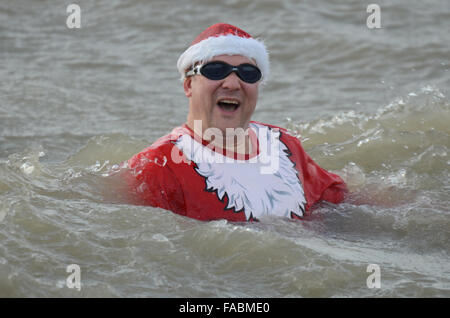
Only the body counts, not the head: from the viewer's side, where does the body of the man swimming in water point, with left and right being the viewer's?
facing the viewer and to the right of the viewer
